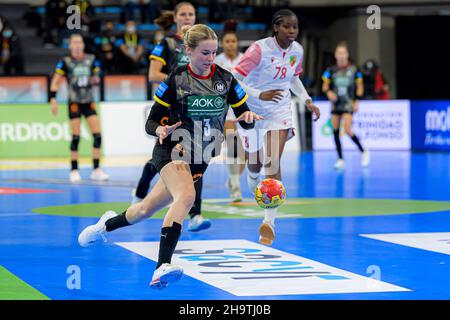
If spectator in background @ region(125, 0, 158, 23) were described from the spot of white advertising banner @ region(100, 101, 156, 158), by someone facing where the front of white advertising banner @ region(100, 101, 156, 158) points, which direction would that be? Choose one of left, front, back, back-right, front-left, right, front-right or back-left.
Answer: back

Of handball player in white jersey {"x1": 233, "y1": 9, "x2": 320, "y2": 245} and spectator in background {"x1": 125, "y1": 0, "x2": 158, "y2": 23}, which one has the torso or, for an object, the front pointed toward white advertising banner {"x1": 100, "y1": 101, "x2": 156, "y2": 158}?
the spectator in background

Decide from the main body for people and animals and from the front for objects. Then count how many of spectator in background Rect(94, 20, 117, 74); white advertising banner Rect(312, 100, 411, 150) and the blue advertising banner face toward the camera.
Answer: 3

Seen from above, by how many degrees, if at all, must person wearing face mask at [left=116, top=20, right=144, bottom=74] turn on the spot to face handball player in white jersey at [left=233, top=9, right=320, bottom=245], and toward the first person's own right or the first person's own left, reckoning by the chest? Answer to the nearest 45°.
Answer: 0° — they already face them

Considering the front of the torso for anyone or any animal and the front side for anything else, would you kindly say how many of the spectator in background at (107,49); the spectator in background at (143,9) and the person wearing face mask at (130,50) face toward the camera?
3

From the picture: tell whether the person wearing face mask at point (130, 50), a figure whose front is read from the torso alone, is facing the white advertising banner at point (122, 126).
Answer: yes

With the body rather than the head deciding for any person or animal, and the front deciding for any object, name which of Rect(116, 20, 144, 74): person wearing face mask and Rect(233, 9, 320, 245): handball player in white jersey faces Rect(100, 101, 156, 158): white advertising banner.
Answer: the person wearing face mask

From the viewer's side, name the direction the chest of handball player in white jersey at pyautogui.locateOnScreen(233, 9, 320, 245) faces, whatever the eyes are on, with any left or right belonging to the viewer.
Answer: facing the viewer and to the right of the viewer

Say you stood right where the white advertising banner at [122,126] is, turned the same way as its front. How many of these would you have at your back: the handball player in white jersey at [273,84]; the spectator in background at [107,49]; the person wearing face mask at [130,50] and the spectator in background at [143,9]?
3

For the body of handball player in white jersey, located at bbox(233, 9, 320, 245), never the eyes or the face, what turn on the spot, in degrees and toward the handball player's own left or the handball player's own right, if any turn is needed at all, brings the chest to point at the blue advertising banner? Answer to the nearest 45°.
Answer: approximately 135° to the handball player's own left

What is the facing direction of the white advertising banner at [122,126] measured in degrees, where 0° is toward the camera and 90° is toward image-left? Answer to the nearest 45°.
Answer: approximately 0°

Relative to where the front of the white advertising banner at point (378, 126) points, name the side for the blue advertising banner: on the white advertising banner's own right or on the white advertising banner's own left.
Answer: on the white advertising banner's own left

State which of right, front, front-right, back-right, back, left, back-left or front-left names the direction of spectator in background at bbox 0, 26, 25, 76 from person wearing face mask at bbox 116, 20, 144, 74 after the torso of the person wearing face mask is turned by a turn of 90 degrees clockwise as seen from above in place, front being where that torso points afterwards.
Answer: front
